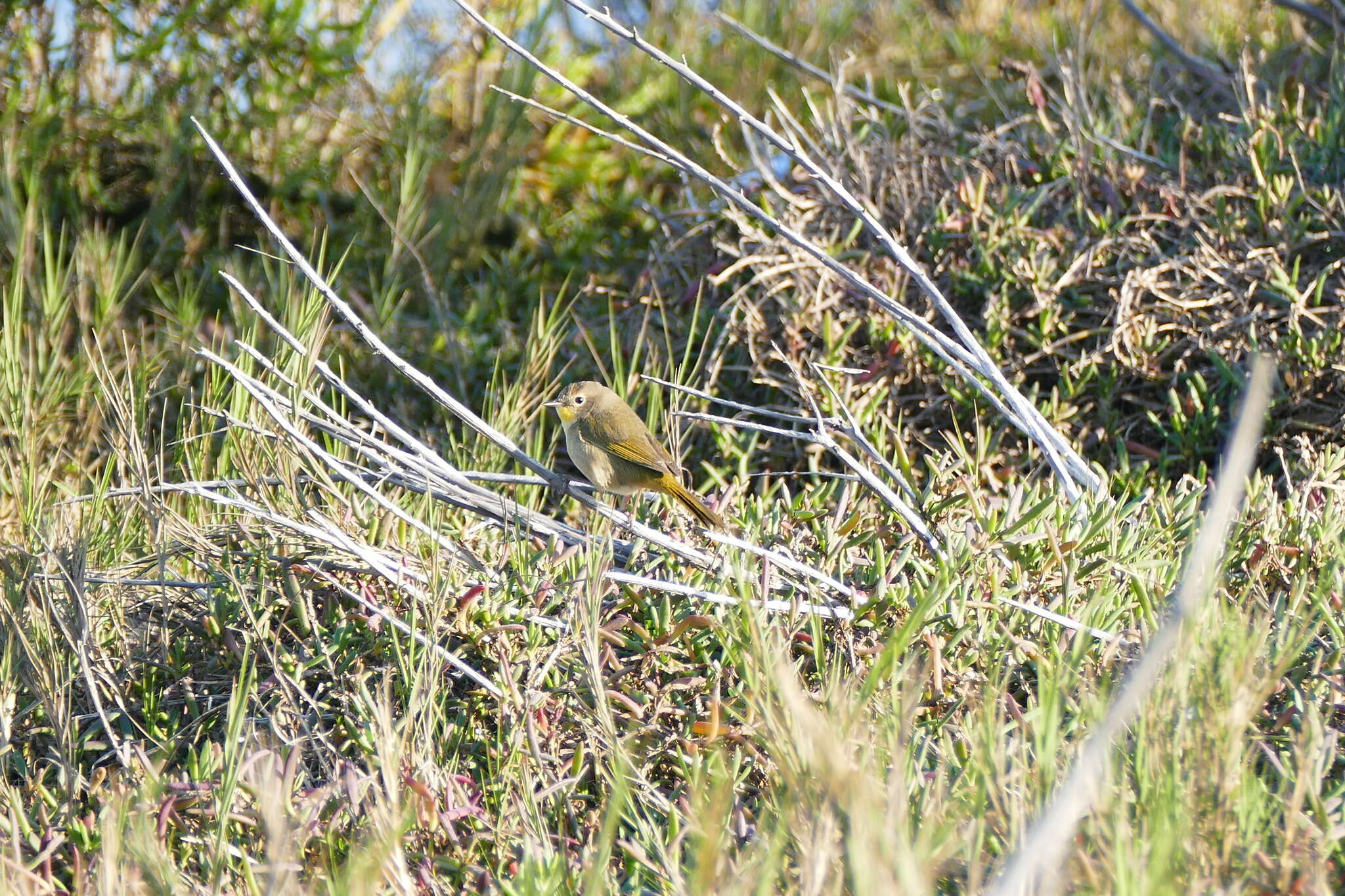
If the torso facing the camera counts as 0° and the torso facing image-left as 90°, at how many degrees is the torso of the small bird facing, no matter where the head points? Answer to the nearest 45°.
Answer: approximately 90°
